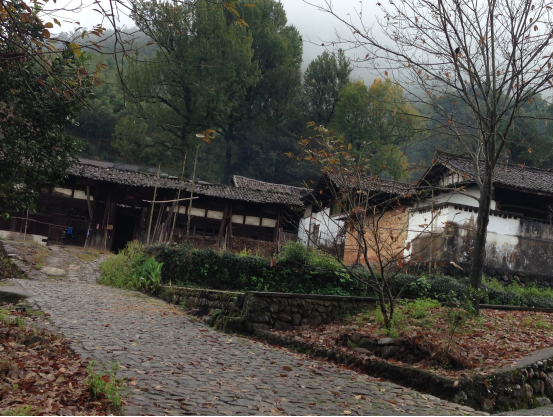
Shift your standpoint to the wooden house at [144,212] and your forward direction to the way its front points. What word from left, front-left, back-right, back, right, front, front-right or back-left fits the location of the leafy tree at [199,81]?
back

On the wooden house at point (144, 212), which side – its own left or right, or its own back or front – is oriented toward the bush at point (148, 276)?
front

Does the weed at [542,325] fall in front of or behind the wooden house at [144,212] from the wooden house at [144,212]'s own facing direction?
in front

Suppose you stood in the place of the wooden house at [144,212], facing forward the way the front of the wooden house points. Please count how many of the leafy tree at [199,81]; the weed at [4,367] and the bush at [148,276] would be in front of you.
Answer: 2

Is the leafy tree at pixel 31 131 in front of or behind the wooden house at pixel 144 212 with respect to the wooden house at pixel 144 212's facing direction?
in front

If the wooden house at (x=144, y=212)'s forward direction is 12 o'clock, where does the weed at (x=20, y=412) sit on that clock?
The weed is roughly at 12 o'clock from the wooden house.

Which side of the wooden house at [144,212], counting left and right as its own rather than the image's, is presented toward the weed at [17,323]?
front

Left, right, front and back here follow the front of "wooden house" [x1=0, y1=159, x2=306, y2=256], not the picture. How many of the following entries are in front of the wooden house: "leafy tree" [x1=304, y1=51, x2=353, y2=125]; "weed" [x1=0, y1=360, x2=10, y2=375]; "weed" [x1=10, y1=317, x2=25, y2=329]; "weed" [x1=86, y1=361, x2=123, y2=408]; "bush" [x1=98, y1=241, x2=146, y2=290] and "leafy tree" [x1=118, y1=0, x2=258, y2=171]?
4

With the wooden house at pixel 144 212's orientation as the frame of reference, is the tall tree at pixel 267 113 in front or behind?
behind

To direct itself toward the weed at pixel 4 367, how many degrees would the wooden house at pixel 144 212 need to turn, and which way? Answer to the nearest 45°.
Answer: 0° — it already faces it

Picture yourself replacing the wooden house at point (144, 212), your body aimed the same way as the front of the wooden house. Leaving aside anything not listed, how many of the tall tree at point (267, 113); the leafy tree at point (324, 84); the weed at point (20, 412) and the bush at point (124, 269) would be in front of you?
2

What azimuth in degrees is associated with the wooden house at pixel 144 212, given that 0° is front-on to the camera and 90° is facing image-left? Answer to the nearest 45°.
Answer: approximately 0°

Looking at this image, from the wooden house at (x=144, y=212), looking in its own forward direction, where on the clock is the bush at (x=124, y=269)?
The bush is roughly at 12 o'clock from the wooden house.

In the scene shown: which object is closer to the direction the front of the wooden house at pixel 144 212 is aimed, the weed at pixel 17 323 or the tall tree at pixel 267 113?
the weed

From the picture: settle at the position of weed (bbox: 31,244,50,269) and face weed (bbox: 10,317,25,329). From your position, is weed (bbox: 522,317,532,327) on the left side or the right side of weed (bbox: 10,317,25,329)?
left

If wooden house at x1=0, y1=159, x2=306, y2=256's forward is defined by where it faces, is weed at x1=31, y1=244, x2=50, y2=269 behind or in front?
in front
